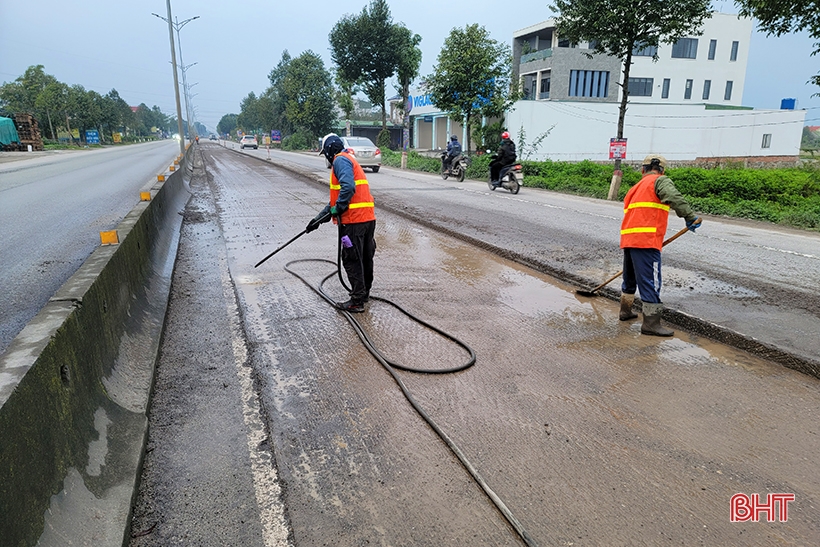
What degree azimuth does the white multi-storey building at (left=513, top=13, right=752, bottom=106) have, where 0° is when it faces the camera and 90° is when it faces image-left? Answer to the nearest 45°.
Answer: approximately 45°

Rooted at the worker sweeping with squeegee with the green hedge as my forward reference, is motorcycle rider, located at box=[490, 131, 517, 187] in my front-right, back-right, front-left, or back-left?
front-left

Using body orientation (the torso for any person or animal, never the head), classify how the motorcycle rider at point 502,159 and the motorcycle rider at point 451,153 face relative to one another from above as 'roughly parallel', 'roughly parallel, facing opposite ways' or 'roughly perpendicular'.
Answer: roughly parallel

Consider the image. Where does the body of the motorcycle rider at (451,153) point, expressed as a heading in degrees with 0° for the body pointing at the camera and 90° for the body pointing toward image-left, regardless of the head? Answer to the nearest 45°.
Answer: approximately 135°

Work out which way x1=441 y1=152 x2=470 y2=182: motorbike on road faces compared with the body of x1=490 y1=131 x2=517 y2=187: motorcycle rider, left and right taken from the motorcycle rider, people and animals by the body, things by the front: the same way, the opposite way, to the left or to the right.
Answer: the same way

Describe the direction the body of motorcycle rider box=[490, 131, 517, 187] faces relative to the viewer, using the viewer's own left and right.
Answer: facing away from the viewer and to the left of the viewer

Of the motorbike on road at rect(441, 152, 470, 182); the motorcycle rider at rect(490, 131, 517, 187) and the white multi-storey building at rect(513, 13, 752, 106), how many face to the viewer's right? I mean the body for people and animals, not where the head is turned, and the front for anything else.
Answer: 0

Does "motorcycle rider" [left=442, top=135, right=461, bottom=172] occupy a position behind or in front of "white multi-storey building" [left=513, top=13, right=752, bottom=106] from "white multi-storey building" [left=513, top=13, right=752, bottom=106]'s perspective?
in front

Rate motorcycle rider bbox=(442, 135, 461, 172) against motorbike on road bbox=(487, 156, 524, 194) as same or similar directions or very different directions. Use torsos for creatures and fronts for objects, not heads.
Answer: same or similar directions

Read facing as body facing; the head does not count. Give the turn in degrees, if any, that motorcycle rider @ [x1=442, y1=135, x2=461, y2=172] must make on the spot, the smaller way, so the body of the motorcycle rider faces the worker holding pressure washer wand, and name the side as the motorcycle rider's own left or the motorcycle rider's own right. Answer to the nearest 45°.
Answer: approximately 135° to the motorcycle rider's own left

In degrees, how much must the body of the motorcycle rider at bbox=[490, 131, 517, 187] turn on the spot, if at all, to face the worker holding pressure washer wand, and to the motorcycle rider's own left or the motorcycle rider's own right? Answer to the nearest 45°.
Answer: approximately 135° to the motorcycle rider's own left

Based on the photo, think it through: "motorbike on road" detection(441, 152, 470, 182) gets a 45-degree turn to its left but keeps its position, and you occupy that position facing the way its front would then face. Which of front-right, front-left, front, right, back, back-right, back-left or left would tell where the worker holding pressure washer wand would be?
left

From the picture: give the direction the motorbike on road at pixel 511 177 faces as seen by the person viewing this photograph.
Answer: facing away from the viewer and to the left of the viewer

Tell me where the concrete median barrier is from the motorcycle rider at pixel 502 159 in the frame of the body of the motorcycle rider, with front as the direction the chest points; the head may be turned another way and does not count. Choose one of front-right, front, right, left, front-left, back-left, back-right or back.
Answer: back-left

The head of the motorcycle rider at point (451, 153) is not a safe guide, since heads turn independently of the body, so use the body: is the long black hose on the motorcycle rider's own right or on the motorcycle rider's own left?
on the motorcycle rider's own left

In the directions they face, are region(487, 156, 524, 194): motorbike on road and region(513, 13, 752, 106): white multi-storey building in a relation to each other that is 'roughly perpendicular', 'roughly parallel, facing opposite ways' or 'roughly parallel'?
roughly perpendicular
